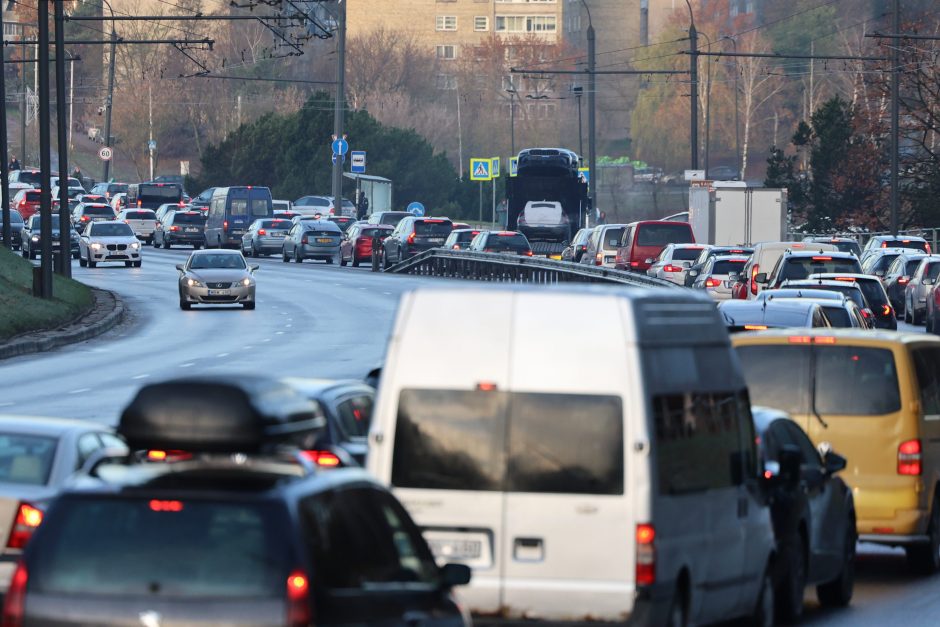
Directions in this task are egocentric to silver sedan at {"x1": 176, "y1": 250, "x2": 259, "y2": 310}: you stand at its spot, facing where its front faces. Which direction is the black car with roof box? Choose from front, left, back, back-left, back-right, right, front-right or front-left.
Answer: front

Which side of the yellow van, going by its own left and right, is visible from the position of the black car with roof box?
back

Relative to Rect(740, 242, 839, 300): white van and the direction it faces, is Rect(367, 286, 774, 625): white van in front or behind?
behind

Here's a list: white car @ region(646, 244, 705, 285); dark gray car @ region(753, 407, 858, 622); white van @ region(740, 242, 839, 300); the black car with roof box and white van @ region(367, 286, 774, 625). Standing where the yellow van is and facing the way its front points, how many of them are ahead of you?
2

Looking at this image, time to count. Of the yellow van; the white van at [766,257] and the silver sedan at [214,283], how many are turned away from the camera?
2

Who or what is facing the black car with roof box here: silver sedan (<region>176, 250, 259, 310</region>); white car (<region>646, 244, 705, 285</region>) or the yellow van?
the silver sedan

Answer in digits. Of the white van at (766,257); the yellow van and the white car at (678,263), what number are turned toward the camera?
0

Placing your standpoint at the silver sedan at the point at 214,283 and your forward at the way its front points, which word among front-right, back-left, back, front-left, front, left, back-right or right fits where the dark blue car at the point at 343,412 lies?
front

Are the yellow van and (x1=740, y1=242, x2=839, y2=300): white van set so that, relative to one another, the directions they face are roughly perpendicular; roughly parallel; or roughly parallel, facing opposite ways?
roughly parallel

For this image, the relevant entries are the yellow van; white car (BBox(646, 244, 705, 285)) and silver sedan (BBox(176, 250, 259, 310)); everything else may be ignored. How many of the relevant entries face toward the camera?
1

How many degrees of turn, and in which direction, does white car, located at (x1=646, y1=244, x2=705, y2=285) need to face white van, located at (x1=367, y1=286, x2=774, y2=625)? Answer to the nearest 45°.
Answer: approximately 135° to its left

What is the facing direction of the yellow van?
away from the camera

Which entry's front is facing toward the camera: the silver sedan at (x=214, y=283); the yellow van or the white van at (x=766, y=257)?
the silver sedan

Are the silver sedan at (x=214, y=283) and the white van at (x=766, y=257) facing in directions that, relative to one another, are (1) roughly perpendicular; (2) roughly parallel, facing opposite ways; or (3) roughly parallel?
roughly parallel, facing opposite ways

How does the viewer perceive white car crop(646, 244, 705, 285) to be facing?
facing away from the viewer and to the left of the viewer

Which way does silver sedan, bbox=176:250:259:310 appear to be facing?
toward the camera

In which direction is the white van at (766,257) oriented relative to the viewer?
away from the camera

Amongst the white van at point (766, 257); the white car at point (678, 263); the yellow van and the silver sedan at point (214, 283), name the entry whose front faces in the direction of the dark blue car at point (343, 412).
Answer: the silver sedan

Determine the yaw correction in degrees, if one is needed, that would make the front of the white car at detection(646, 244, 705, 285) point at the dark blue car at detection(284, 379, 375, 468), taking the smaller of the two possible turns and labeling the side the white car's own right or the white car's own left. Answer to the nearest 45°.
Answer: approximately 135° to the white car's own left

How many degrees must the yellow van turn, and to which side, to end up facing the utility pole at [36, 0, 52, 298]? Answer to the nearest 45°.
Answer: approximately 45° to its left

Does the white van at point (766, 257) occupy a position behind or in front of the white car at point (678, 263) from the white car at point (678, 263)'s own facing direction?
behind
